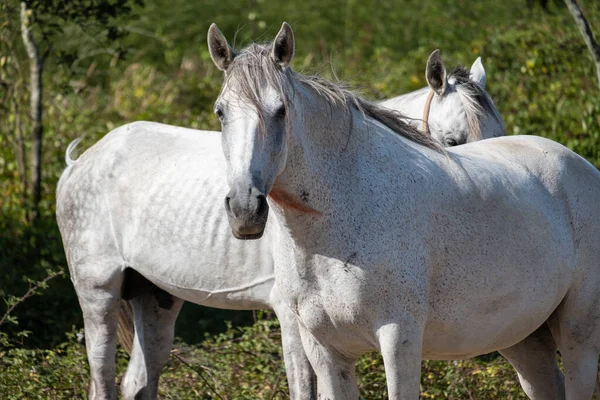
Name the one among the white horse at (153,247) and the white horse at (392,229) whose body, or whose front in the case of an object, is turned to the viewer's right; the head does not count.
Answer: the white horse at (153,247)

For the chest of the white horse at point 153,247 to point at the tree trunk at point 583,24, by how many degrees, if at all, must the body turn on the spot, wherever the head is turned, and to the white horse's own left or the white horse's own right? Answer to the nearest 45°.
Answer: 0° — it already faces it

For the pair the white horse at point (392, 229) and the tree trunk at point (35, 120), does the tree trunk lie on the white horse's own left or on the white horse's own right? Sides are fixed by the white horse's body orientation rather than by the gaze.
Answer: on the white horse's own right

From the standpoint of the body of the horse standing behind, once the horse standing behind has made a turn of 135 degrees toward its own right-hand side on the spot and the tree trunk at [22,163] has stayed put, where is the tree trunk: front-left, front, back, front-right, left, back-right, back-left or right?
front-right

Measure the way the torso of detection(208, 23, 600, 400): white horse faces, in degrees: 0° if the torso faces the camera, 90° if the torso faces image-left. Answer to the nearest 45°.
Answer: approximately 45°

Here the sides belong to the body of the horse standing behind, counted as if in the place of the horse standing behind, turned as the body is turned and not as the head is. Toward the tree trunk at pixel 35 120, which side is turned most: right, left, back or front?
back

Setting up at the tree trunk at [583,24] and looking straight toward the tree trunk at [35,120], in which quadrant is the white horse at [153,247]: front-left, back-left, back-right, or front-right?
front-left

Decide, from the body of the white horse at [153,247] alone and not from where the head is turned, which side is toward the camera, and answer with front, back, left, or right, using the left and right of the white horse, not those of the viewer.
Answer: right

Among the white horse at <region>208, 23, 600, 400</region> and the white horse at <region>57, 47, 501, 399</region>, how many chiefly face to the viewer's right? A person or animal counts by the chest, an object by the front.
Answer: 1
